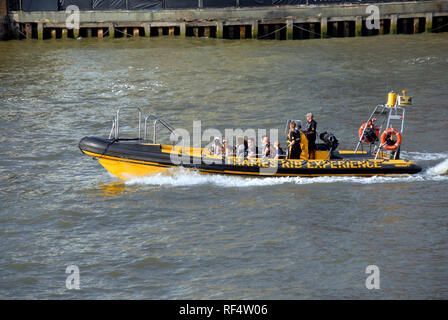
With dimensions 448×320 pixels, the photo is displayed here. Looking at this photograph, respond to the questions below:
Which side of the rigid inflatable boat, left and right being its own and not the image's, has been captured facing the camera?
left

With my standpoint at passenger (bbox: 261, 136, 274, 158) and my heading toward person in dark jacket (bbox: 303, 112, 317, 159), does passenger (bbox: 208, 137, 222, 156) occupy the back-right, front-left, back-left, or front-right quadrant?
back-left
